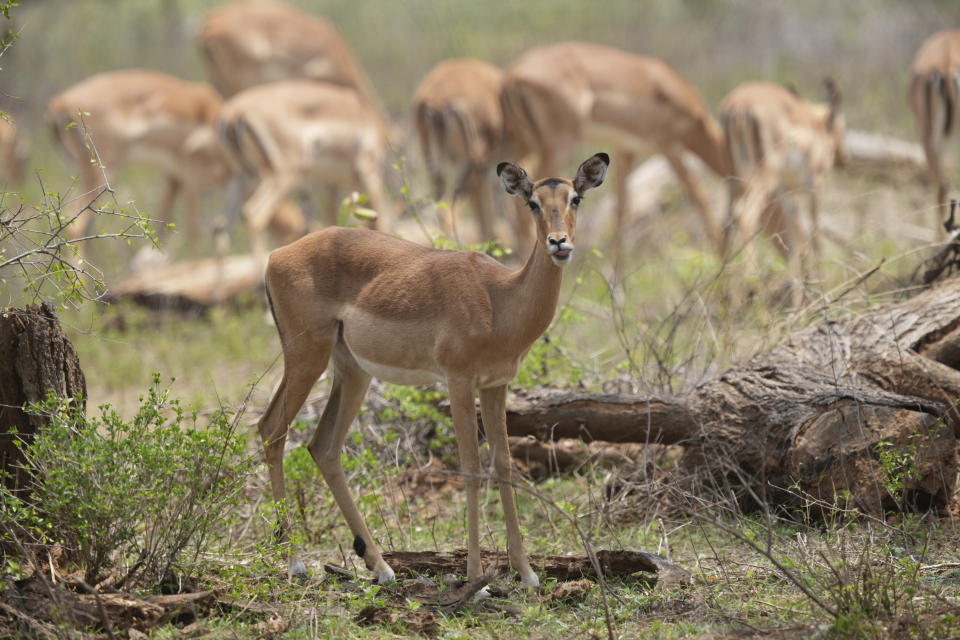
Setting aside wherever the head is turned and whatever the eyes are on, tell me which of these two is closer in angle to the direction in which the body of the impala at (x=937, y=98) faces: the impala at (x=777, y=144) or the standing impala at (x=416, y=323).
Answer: the impala

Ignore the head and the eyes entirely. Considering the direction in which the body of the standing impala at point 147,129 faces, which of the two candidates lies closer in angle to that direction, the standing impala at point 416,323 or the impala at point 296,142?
the impala

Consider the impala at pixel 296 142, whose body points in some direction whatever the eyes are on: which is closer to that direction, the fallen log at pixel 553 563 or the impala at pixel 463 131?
the impala

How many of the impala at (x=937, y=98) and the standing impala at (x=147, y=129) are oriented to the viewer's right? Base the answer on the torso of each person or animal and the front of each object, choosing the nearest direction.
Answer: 1

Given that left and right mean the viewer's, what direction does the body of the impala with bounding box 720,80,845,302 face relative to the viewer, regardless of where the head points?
facing away from the viewer and to the right of the viewer

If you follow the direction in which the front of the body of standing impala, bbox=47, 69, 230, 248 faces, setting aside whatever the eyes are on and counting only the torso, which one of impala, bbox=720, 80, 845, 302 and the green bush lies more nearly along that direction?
the impala

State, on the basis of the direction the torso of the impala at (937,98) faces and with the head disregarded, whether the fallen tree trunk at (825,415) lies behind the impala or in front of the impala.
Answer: behind

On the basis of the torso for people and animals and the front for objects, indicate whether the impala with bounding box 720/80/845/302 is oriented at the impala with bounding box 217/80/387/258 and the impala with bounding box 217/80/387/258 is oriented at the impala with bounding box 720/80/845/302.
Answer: no

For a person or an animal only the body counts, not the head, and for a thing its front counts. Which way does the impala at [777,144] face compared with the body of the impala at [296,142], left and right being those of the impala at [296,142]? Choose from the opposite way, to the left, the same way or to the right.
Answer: the same way

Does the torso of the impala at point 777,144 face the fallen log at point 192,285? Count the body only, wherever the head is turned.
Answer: no

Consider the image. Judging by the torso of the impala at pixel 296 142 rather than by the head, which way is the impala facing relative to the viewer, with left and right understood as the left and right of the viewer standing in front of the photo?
facing away from the viewer and to the right of the viewer

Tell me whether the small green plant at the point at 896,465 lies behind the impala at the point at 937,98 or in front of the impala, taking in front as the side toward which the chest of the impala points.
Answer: behind

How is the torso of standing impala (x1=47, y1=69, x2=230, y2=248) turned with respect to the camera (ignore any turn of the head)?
to the viewer's right

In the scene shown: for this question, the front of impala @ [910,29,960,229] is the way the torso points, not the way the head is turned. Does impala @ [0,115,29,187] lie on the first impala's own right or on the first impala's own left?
on the first impala's own left

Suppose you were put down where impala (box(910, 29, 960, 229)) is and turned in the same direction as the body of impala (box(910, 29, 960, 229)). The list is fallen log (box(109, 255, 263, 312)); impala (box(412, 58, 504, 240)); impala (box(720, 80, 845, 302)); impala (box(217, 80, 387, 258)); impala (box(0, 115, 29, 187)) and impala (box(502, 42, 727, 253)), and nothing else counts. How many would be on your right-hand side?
0

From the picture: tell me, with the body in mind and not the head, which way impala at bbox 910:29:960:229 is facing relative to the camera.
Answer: away from the camera

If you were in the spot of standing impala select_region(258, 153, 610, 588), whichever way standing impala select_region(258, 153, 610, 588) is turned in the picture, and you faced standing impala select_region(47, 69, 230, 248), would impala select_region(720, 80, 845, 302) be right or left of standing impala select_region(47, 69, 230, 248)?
right
